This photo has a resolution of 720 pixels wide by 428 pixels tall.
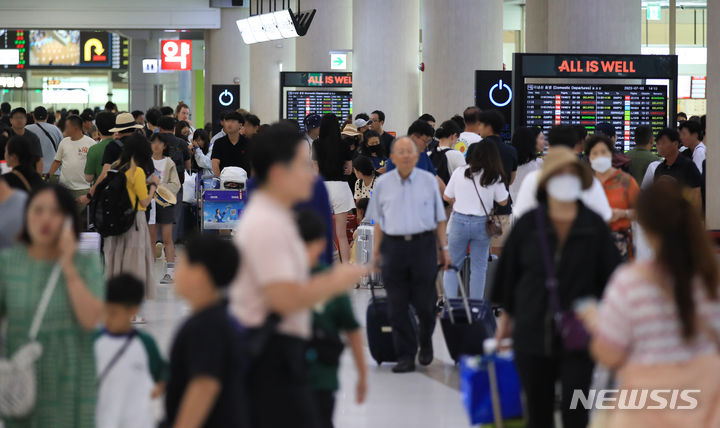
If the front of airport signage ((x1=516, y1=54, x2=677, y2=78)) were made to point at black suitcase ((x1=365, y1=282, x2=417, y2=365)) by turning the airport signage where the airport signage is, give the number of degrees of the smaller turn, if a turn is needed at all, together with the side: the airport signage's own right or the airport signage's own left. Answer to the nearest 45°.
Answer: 0° — it already faces it

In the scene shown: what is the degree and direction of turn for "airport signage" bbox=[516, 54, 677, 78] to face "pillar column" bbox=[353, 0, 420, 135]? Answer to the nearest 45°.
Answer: approximately 135° to its right

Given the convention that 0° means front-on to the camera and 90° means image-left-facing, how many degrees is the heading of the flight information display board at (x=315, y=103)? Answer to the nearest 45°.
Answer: approximately 0°

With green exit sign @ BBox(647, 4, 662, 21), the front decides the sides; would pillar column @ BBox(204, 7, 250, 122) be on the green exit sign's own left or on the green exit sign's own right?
on the green exit sign's own right
